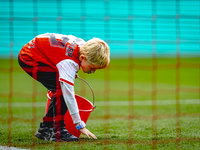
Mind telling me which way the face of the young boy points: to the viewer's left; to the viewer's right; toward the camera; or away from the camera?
to the viewer's right

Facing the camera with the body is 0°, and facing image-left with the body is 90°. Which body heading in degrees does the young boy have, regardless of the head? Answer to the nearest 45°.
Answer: approximately 270°
